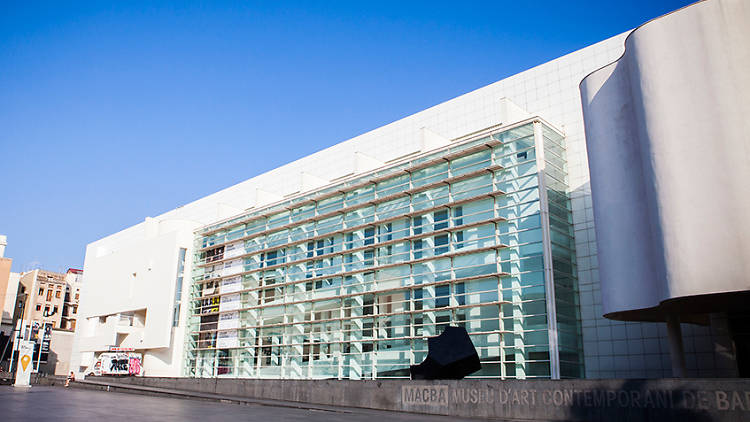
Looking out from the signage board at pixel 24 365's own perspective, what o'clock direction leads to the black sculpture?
The black sculpture is roughly at 11 o'clock from the signage board.

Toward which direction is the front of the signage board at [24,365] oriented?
toward the camera
